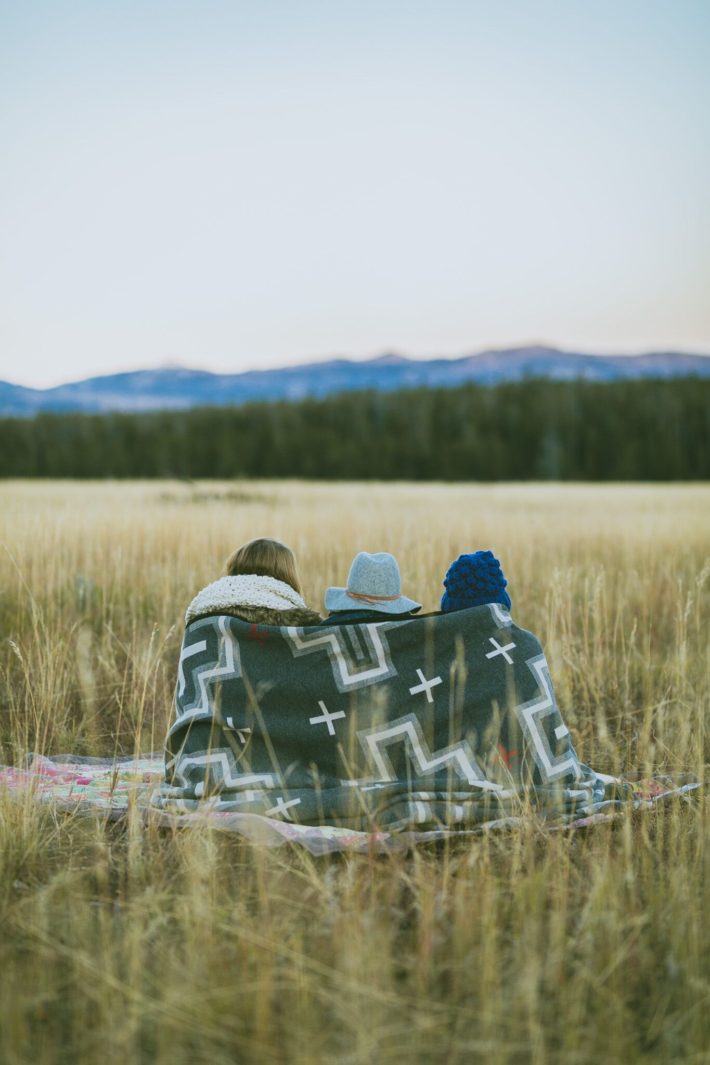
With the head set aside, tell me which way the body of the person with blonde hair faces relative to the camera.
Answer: away from the camera

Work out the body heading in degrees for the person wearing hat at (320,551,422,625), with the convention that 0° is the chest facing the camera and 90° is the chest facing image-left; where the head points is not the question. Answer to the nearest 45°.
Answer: approximately 180°

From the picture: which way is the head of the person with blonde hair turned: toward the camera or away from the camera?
away from the camera

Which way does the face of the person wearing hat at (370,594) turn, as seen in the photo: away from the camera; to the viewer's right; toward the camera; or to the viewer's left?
away from the camera

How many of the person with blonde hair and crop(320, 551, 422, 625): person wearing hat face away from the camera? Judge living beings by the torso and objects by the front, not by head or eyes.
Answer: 2
